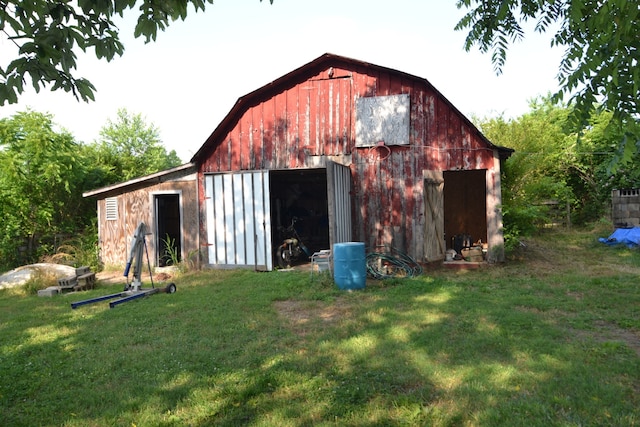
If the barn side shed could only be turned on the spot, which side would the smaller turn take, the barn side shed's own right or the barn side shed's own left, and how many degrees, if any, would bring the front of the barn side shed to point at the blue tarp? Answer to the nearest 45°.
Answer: approximately 90° to the barn side shed's own left

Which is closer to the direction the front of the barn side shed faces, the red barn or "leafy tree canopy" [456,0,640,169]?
the leafy tree canopy

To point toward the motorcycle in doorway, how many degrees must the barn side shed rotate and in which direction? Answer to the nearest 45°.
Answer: approximately 45° to its left

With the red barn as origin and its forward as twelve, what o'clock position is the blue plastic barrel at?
The blue plastic barrel is roughly at 12 o'clock from the red barn.

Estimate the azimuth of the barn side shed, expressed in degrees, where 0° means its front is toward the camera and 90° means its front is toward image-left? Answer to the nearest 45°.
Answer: approximately 0°

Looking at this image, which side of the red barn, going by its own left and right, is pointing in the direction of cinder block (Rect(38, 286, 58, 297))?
right

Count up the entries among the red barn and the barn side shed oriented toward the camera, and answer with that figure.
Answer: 2

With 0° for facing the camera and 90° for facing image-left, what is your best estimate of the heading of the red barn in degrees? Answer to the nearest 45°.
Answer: approximately 0°

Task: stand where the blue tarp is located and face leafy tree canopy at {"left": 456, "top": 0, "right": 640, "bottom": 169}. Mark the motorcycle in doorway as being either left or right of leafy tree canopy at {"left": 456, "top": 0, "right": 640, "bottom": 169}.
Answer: right
